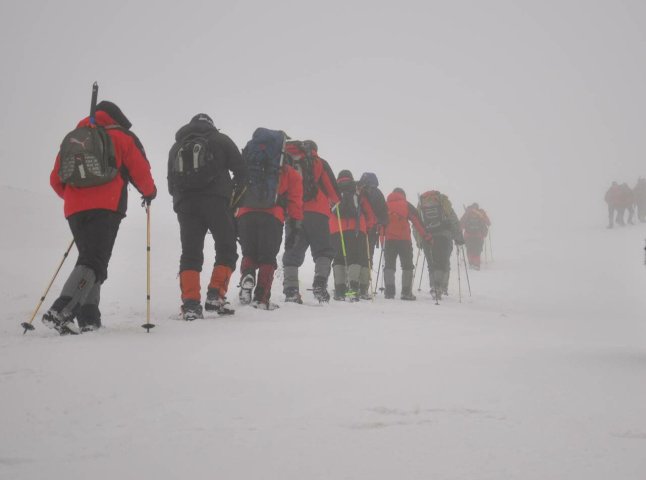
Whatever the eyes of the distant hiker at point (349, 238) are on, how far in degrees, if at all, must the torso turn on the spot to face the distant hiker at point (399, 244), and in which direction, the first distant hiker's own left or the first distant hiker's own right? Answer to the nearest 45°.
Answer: approximately 45° to the first distant hiker's own right

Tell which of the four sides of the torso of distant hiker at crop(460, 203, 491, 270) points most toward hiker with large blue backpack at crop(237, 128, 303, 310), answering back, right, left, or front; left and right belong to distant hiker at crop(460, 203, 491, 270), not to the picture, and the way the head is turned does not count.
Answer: back

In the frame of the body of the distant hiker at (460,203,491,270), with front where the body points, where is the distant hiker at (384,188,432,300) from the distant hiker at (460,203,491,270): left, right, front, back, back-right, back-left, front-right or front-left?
back

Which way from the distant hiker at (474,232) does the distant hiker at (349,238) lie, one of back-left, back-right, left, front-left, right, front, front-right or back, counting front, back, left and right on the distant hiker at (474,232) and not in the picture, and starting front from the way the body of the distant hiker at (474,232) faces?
back

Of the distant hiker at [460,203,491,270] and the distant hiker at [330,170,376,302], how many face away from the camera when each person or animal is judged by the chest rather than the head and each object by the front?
2

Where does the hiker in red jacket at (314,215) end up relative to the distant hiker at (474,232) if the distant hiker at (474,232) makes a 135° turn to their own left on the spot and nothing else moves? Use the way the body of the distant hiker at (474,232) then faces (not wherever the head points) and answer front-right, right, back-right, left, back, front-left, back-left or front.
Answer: front-left

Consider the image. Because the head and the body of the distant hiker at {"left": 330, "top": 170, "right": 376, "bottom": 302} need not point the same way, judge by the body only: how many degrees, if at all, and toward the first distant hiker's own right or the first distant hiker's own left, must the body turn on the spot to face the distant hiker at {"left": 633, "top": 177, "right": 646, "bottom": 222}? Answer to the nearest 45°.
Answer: approximately 45° to the first distant hiker's own right

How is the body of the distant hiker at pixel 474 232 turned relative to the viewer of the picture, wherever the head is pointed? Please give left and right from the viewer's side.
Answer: facing away from the viewer

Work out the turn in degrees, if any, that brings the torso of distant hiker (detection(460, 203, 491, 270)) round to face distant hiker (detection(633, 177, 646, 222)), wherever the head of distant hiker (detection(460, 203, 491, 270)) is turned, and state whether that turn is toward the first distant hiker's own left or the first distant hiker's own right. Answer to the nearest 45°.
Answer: approximately 45° to the first distant hiker's own right

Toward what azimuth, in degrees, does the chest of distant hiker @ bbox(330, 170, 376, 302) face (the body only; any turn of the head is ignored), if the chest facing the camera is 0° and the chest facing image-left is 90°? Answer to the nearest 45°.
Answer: approximately 180°
